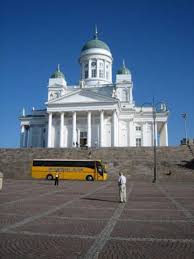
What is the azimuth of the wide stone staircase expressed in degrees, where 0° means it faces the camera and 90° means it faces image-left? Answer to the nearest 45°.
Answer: approximately 0°
